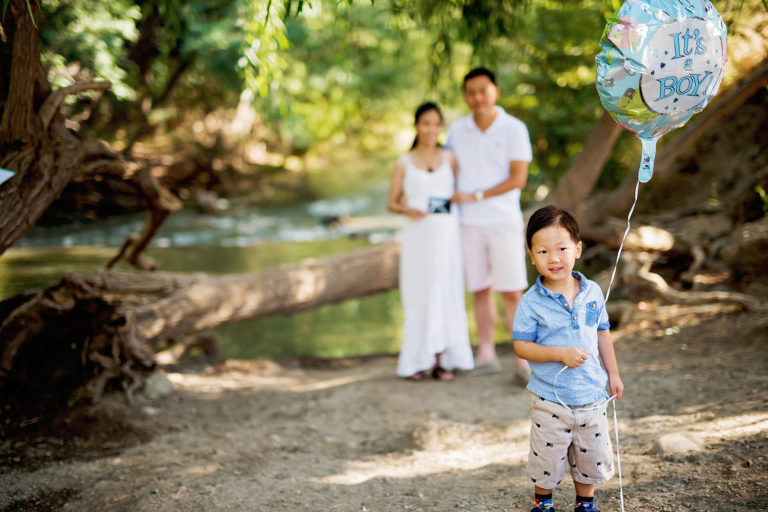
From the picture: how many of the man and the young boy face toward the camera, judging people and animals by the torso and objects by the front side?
2

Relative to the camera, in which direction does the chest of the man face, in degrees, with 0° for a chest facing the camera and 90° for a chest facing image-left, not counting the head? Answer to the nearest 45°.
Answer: approximately 0°

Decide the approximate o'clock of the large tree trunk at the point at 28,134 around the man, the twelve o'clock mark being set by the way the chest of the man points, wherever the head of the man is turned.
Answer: The large tree trunk is roughly at 2 o'clock from the man.

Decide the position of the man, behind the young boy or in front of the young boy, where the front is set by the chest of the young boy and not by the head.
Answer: behind

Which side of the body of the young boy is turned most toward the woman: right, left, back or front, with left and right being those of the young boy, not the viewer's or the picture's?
back

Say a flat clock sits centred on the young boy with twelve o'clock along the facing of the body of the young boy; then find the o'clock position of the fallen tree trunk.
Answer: The fallen tree trunk is roughly at 4 o'clock from the young boy.

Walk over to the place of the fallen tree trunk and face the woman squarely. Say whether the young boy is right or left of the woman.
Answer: right

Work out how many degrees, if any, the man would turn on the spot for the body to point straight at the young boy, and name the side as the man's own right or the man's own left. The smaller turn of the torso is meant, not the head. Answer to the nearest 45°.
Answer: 0° — they already face them
